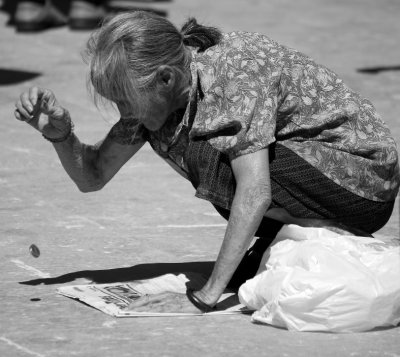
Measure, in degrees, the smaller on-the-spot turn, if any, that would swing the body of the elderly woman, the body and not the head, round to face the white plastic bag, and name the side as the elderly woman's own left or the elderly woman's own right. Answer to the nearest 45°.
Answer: approximately 135° to the elderly woman's own left

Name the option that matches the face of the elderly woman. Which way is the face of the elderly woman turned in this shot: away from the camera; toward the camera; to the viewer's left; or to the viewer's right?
to the viewer's left

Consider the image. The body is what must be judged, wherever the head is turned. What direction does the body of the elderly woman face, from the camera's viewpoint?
to the viewer's left
